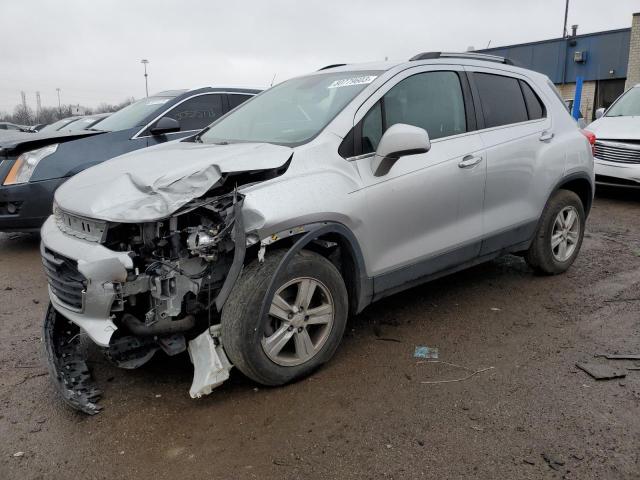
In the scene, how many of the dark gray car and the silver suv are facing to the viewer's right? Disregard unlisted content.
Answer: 0

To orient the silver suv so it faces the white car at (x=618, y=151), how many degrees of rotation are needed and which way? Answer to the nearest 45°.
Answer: approximately 180°

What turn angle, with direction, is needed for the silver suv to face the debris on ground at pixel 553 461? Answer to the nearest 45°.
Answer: approximately 90° to its left

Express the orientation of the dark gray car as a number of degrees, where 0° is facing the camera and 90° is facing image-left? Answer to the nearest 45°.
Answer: approximately 45°

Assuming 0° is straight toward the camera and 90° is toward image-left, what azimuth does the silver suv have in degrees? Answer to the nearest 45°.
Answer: approximately 45°

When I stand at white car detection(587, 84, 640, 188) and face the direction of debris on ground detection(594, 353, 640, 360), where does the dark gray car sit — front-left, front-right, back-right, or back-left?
front-right

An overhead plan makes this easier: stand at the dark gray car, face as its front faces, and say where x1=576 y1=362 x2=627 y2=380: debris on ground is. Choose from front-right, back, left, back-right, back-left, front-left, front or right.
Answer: left

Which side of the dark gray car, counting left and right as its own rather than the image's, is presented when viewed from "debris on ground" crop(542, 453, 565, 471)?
left

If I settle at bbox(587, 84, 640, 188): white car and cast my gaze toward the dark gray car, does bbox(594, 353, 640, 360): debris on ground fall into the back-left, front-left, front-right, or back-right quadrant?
front-left

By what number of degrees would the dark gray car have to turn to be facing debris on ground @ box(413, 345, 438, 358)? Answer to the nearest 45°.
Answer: approximately 90° to its left
